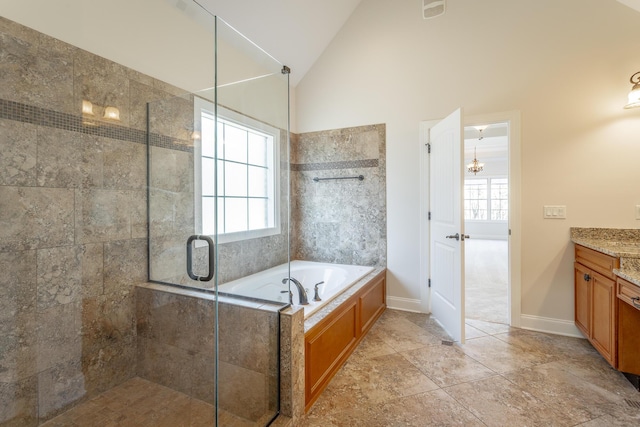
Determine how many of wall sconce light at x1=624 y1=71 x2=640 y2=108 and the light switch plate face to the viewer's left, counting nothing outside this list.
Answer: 1

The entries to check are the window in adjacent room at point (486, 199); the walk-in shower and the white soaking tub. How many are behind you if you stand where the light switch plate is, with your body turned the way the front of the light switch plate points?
1

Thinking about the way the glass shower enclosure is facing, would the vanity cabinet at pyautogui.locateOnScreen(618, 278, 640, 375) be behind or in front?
in front

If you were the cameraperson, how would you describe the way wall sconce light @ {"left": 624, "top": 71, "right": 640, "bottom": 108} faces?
facing to the left of the viewer

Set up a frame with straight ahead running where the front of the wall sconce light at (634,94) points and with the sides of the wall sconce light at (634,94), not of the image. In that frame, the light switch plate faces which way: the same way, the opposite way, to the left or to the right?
to the left

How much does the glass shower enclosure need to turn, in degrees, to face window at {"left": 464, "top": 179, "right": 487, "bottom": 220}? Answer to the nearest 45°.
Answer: approximately 90° to its left

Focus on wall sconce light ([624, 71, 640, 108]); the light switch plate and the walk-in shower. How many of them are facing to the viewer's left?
1

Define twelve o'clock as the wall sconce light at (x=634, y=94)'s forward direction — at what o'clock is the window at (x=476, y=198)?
The window is roughly at 2 o'clock from the wall sconce light.

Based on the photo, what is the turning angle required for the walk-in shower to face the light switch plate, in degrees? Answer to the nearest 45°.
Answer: approximately 45° to its left

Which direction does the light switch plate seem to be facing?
toward the camera

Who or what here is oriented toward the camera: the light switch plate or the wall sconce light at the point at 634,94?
the light switch plate

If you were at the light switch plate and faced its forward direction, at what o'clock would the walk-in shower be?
The walk-in shower is roughly at 1 o'clock from the light switch plate.
